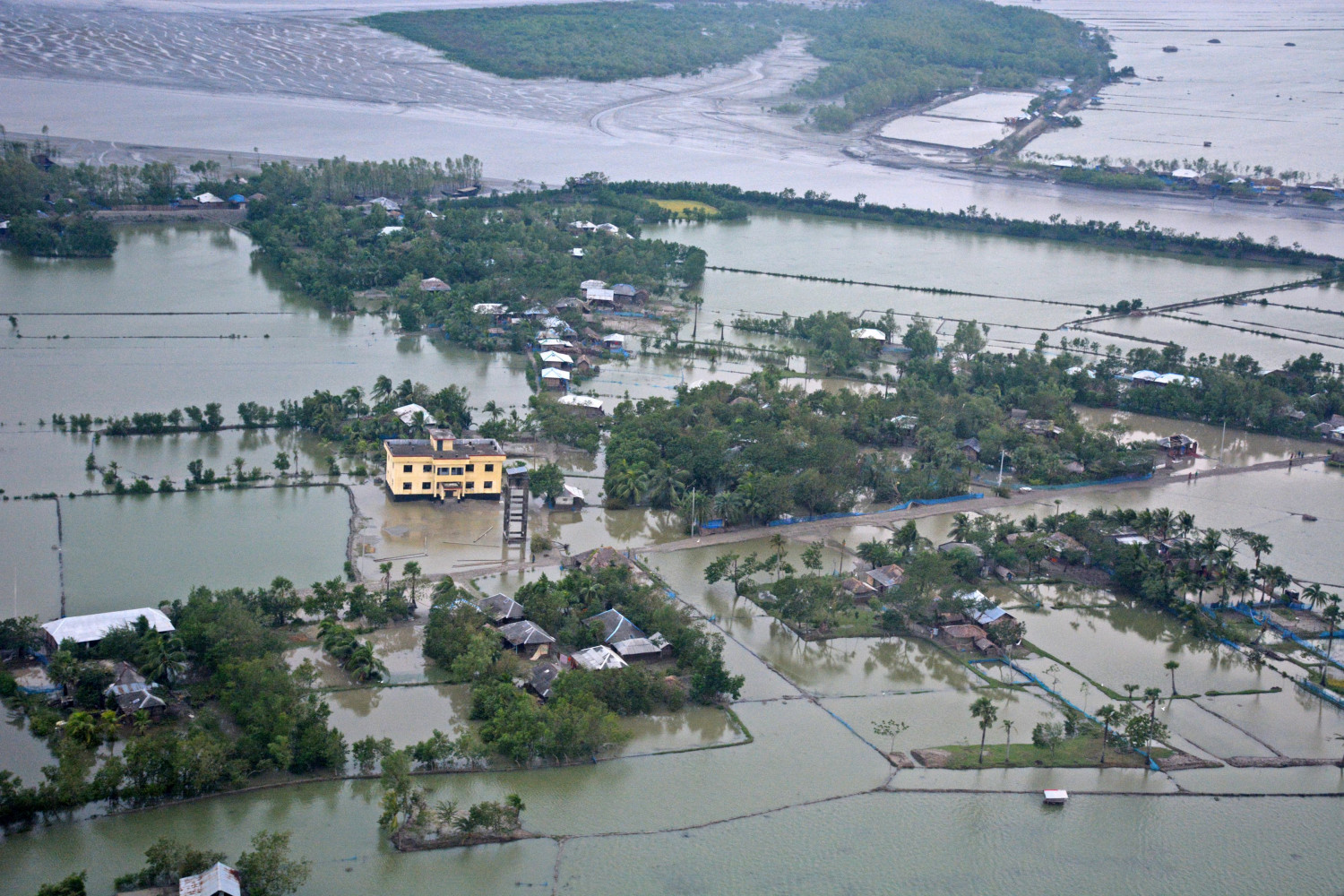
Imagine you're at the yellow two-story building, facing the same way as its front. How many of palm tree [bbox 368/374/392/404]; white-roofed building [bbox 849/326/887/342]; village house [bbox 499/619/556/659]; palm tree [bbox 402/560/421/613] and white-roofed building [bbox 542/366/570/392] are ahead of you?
2

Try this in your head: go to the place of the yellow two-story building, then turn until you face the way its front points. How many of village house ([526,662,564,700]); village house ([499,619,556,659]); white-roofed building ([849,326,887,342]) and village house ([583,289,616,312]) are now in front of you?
2

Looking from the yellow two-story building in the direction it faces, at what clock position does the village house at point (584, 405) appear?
The village house is roughly at 7 o'clock from the yellow two-story building.

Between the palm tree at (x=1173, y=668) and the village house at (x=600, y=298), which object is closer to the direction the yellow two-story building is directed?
the palm tree

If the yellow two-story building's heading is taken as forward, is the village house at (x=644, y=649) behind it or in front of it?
in front

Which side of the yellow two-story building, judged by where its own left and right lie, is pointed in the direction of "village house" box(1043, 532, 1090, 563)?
left

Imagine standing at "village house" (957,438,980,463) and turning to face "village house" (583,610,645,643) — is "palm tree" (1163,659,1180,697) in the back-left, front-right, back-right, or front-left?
front-left

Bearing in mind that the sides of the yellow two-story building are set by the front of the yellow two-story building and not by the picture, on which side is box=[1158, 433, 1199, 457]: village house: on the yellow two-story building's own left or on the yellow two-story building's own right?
on the yellow two-story building's own left

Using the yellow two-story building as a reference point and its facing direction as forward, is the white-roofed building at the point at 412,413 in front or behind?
behind

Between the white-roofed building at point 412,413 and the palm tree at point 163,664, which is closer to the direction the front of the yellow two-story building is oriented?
the palm tree

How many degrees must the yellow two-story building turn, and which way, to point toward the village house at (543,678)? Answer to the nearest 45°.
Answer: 0° — it already faces it

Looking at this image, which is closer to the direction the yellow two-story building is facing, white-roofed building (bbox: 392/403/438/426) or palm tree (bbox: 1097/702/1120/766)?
the palm tree

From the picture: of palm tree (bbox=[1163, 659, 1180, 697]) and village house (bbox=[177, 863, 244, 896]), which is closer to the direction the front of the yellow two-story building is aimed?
the village house

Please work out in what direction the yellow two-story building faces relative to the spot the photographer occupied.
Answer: facing the viewer

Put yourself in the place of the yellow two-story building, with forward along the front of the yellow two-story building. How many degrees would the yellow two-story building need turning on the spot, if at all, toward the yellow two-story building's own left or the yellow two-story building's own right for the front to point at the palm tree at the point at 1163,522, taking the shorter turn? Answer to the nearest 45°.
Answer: approximately 90° to the yellow two-story building's own left
